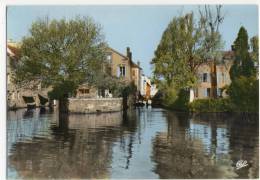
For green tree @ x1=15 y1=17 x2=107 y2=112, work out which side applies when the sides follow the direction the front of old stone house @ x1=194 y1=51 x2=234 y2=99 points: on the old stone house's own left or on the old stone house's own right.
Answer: on the old stone house's own right

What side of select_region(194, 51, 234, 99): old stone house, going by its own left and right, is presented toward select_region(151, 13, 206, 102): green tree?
right

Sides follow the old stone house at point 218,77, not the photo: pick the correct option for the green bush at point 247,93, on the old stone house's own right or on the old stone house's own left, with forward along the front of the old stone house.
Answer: on the old stone house's own left

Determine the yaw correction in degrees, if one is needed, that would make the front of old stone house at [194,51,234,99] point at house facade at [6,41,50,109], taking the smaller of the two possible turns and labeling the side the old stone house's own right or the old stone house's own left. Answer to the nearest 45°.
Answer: approximately 90° to the old stone house's own right

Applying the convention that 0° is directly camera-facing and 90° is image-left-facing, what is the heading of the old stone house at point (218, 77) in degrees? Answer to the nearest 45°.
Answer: approximately 0°

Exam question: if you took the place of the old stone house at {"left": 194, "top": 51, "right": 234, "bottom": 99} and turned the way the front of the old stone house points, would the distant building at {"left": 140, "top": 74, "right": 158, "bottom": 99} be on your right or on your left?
on your right

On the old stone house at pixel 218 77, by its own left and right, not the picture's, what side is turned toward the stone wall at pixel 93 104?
right
